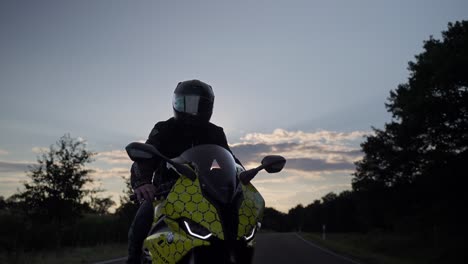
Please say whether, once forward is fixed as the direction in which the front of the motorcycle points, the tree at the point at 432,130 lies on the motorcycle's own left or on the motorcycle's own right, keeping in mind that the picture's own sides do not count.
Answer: on the motorcycle's own left

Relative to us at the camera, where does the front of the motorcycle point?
facing the viewer and to the right of the viewer
